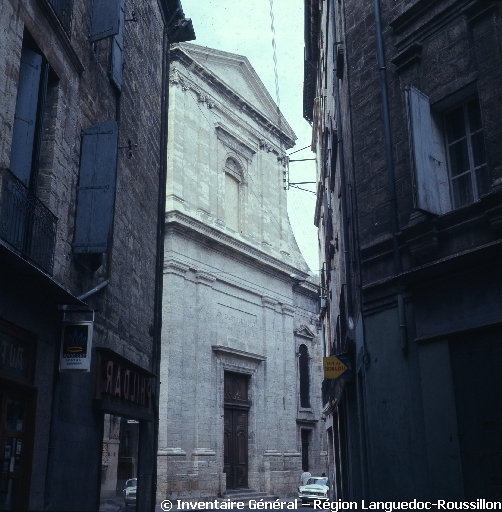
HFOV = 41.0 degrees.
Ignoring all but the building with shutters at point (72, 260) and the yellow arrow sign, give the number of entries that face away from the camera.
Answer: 0

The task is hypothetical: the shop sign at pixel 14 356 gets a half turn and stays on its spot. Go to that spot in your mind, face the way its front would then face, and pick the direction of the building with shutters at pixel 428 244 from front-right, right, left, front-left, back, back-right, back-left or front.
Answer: back-right

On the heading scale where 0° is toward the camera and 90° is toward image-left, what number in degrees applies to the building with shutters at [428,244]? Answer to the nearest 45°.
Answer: approximately 45°

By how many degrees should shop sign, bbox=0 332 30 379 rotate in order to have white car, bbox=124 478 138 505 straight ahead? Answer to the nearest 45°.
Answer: approximately 90° to its left

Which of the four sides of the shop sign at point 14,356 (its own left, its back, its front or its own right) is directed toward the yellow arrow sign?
left

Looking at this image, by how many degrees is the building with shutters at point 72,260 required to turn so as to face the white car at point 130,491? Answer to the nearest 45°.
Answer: approximately 135° to its left

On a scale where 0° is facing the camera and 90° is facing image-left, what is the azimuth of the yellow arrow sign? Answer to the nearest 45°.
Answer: approximately 0°

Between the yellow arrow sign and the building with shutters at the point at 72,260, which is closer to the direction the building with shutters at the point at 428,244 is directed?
the building with shutters

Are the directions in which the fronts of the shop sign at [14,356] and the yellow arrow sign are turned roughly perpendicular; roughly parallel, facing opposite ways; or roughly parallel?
roughly perpendicular

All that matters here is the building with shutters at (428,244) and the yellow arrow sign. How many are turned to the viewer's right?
0

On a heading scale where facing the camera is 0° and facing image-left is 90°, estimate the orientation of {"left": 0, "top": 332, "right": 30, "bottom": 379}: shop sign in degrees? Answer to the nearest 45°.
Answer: approximately 315°

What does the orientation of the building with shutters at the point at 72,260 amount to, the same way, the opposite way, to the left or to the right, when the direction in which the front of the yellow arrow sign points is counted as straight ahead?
to the left

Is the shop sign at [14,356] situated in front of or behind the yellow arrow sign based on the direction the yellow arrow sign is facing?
in front

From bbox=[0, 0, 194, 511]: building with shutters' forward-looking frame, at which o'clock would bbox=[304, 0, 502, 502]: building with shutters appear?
bbox=[304, 0, 502, 502]: building with shutters is roughly at 11 o'clock from bbox=[0, 0, 194, 511]: building with shutters.

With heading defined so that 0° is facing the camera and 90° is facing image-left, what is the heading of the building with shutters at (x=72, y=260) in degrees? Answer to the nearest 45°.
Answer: approximately 315°
